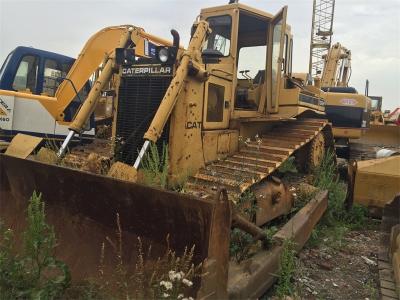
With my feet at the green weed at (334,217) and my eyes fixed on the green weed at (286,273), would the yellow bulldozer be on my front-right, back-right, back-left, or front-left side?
front-right

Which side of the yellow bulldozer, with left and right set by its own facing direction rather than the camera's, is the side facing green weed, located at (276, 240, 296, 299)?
left

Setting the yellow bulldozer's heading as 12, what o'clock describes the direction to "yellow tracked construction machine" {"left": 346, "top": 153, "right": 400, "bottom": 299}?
The yellow tracked construction machine is roughly at 7 o'clock from the yellow bulldozer.

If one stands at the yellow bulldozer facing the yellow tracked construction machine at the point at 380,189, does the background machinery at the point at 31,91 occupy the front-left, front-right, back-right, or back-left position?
back-left

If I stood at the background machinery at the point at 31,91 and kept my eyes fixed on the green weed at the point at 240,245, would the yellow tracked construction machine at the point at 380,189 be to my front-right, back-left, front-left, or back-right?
front-left

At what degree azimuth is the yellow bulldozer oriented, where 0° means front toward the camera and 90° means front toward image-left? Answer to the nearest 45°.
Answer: approximately 45°

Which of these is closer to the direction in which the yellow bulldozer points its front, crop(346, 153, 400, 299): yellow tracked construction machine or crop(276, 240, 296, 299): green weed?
the green weed

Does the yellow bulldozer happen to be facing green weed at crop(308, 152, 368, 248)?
no

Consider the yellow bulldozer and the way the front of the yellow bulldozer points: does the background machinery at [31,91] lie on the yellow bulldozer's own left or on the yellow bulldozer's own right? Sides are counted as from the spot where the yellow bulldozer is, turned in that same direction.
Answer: on the yellow bulldozer's own right

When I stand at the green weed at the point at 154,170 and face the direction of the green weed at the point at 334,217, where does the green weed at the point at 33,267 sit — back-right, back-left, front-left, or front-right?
back-right

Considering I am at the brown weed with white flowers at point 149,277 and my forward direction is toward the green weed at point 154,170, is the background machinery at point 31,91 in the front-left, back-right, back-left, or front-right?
front-left
